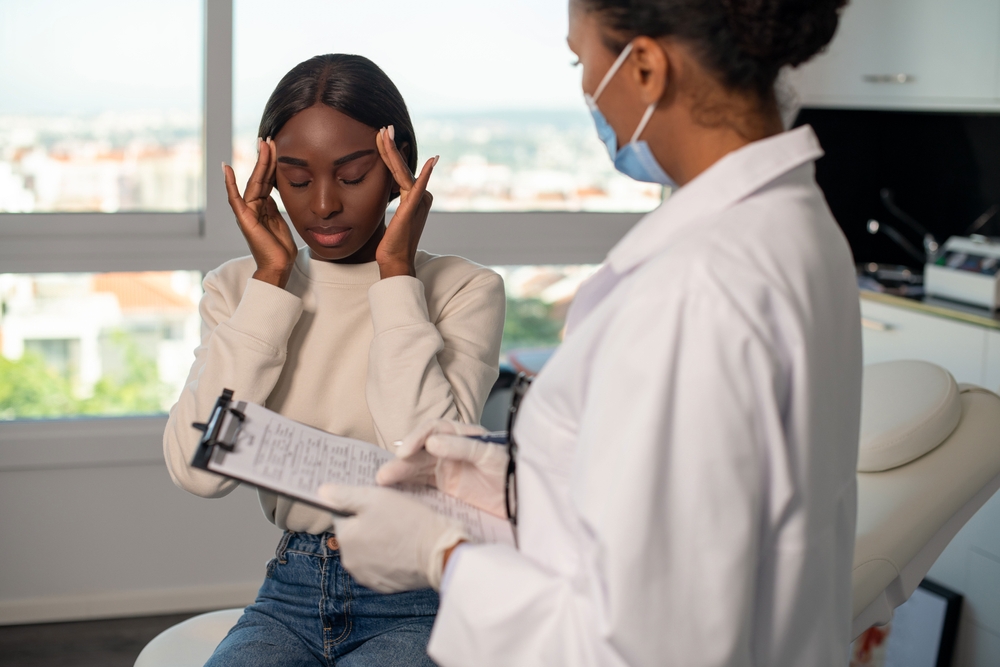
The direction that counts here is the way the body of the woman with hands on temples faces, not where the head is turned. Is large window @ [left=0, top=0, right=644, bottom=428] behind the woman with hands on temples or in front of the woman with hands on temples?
behind

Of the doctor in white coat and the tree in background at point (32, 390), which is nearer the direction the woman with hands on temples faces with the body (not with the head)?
the doctor in white coat

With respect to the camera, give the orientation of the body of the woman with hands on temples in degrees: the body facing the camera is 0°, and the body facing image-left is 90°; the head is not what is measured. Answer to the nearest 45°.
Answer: approximately 0°

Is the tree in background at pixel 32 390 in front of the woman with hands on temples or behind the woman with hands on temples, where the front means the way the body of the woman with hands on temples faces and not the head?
behind

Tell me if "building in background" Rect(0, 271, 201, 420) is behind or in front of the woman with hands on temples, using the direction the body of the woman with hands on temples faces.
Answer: behind
